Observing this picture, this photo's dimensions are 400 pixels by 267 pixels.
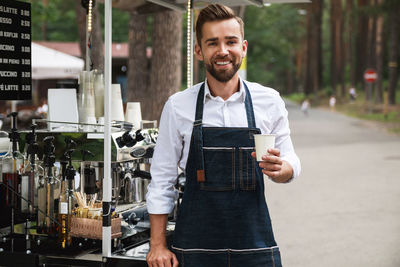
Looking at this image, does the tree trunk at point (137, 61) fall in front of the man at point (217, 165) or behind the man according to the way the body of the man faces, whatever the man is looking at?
behind

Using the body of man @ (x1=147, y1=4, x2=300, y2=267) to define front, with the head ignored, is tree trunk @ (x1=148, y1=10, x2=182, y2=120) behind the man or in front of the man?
behind

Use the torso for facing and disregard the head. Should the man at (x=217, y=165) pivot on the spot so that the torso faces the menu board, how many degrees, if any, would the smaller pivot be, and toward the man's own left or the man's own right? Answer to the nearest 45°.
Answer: approximately 135° to the man's own right

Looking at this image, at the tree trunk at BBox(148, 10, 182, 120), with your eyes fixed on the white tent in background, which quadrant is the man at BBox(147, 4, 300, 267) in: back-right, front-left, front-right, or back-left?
back-left

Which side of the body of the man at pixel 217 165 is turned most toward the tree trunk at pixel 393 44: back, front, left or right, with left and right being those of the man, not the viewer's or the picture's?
back

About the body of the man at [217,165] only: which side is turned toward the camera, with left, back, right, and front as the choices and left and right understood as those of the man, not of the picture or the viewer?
front

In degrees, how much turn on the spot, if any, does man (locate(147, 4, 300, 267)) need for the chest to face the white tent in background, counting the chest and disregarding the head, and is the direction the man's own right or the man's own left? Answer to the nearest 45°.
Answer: approximately 180°
